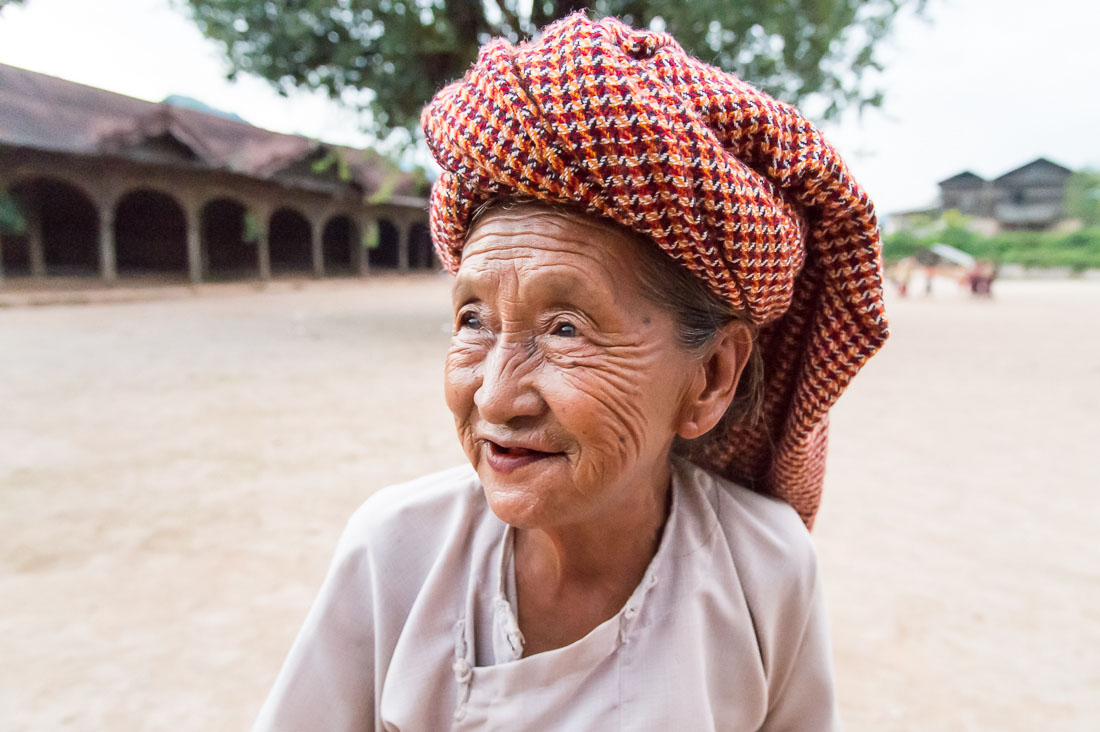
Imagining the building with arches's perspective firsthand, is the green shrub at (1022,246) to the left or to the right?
on its left

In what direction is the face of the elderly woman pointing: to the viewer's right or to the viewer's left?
to the viewer's left

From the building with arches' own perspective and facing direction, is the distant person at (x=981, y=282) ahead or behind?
ahead

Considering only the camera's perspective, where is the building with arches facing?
facing the viewer and to the right of the viewer

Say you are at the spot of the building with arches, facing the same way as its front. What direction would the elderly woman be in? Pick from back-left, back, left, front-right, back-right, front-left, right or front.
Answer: front-right

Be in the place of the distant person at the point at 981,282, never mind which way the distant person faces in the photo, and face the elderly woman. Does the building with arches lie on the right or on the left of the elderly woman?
right

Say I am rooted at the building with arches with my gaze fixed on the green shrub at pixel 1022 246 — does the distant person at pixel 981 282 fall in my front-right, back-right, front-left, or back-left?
front-right

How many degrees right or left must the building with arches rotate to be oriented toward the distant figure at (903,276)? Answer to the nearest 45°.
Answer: approximately 45° to its left
